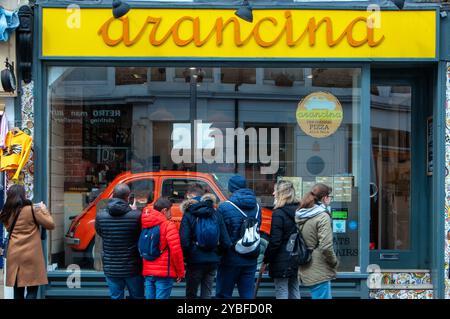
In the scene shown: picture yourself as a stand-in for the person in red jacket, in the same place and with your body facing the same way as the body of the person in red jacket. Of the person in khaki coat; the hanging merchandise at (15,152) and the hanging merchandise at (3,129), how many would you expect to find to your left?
2

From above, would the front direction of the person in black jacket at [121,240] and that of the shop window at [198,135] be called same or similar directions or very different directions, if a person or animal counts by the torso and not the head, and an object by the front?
very different directions

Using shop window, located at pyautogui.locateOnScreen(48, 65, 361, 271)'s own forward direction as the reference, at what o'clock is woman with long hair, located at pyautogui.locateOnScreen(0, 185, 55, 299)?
The woman with long hair is roughly at 2 o'clock from the shop window.

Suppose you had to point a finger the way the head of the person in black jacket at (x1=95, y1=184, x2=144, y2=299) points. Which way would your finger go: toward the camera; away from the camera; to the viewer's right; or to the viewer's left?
away from the camera

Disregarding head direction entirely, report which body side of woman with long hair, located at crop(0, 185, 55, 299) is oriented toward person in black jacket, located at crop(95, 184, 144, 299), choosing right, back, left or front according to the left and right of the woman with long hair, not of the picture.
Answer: right

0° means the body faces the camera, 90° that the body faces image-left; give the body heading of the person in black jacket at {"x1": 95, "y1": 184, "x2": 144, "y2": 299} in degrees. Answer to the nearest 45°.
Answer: approximately 180°

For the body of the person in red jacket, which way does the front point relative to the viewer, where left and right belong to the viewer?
facing away from the viewer and to the right of the viewer

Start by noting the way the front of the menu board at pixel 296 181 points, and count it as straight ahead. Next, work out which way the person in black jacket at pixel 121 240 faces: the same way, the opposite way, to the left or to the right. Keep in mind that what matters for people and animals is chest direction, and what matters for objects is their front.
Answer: the opposite way

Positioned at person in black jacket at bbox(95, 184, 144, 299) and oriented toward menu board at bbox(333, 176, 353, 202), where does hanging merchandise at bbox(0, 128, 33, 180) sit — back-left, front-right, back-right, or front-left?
back-left

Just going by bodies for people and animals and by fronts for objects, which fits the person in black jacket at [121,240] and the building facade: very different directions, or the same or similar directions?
very different directions

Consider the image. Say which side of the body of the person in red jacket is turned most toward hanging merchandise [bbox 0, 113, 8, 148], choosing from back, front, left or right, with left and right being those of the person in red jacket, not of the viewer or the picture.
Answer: left
